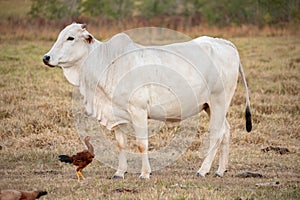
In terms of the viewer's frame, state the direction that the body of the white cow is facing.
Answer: to the viewer's left

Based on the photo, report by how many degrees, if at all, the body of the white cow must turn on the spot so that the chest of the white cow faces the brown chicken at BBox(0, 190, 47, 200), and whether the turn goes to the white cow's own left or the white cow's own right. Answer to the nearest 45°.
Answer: approximately 45° to the white cow's own left
